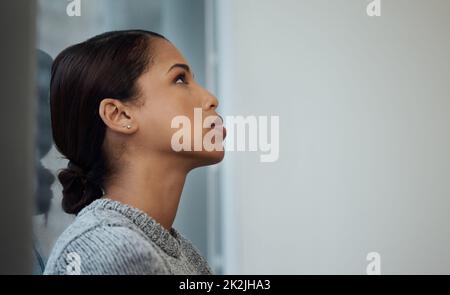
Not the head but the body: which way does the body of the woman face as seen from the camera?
to the viewer's right

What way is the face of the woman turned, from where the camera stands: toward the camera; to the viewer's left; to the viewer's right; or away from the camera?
to the viewer's right
